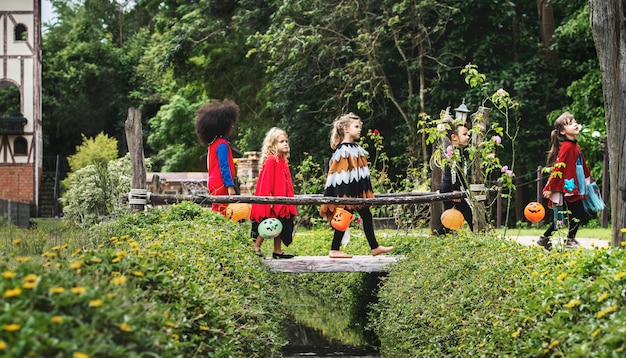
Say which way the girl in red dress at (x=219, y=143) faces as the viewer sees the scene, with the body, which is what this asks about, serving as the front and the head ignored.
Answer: to the viewer's right

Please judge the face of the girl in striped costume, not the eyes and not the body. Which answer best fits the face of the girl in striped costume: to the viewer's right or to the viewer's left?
to the viewer's right

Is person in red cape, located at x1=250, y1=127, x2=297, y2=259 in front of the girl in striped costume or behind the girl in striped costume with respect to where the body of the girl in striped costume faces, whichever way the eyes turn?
behind

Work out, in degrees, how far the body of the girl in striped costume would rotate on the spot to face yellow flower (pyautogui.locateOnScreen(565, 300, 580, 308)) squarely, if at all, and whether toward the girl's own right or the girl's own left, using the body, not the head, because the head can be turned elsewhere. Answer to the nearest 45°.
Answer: approximately 90° to the girl's own right

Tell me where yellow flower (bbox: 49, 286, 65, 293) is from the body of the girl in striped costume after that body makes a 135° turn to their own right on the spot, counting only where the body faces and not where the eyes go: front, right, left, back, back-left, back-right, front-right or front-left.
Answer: front-left

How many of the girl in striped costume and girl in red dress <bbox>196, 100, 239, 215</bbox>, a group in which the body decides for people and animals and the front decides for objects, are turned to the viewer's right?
2

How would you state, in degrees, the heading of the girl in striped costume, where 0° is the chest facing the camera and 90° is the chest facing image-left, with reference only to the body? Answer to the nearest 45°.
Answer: approximately 270°

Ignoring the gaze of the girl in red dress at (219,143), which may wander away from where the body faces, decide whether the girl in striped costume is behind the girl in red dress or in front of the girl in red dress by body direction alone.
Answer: in front

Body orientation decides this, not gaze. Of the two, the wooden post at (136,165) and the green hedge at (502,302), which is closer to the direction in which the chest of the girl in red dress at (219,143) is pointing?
the green hedge

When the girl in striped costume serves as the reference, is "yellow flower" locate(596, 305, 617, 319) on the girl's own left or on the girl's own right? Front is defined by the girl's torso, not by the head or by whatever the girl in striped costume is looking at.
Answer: on the girl's own right

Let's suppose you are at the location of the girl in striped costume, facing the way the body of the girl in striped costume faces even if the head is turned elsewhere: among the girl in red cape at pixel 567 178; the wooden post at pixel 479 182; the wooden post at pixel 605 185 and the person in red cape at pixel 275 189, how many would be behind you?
1

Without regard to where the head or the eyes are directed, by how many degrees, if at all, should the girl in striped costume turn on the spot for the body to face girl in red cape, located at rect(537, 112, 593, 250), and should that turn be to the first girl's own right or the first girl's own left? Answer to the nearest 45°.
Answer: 0° — they already face them

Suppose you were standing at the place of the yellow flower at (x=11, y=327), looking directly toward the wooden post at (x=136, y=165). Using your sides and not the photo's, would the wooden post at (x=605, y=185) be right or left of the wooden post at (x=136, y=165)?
right

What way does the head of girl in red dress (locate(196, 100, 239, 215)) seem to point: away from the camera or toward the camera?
away from the camera

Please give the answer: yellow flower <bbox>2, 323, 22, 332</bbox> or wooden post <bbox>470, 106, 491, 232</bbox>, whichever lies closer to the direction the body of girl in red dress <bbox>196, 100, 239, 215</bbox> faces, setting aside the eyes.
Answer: the wooden post

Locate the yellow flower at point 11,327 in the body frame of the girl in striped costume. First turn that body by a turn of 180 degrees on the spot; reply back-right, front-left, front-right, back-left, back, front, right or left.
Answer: left
